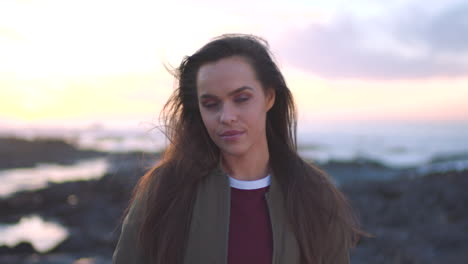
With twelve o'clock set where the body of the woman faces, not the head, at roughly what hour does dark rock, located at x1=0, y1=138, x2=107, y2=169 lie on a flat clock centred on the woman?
The dark rock is roughly at 5 o'clock from the woman.

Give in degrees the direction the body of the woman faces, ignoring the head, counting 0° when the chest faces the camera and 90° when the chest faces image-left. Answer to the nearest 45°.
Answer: approximately 0°
